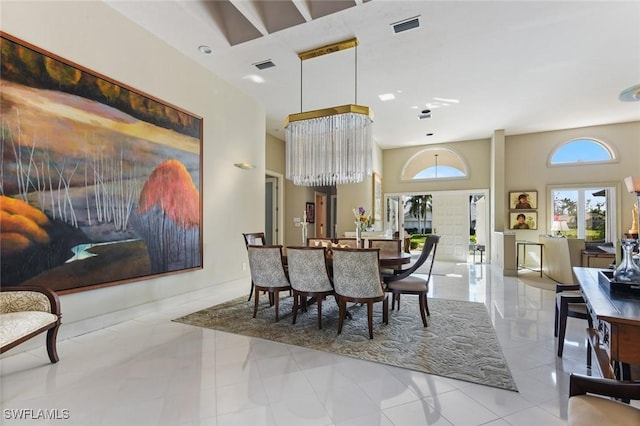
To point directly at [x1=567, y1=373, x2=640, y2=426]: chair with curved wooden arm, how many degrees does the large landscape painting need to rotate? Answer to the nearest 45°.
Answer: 0° — it already faces it

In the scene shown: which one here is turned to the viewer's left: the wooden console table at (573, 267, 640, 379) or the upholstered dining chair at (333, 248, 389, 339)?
the wooden console table

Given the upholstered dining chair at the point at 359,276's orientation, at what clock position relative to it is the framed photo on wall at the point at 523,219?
The framed photo on wall is roughly at 12 o'clock from the upholstered dining chair.

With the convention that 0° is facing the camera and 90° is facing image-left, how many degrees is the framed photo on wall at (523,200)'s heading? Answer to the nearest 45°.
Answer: approximately 0°

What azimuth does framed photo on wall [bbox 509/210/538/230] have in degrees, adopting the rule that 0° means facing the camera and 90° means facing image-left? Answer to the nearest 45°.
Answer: approximately 0°

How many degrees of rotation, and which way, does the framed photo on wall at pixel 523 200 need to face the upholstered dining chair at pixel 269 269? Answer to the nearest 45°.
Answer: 0° — it already faces it

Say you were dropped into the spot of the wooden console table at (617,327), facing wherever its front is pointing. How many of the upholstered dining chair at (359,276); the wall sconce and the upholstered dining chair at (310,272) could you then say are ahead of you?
3

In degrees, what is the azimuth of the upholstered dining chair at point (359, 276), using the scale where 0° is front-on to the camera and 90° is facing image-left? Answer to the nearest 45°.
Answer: approximately 225°

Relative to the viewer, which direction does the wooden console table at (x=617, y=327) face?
to the viewer's left

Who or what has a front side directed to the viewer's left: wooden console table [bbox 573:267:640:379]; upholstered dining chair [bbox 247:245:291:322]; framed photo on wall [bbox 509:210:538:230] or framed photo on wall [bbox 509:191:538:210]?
the wooden console table

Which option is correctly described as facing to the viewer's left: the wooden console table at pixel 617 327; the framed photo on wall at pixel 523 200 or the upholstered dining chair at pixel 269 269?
the wooden console table

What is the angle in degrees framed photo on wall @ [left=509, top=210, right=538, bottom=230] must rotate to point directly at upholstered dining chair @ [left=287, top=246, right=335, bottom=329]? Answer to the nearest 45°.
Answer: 0° — it already faces it
